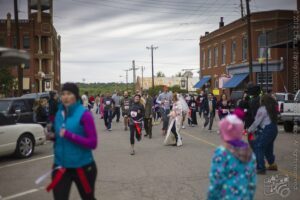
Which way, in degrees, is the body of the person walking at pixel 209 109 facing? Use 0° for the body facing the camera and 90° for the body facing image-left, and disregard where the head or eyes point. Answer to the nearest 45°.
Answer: approximately 0°

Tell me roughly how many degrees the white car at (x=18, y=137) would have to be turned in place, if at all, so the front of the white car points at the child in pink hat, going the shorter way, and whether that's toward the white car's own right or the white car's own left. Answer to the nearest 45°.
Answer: approximately 45° to the white car's own left

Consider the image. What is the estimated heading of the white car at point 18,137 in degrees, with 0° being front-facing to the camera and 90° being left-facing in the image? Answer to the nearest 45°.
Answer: approximately 45°

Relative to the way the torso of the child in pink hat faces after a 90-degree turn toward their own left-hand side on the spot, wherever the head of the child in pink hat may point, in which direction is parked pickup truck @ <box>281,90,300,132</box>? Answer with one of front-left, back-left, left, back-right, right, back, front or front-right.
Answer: back-right

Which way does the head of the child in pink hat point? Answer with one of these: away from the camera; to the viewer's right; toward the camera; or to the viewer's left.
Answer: away from the camera

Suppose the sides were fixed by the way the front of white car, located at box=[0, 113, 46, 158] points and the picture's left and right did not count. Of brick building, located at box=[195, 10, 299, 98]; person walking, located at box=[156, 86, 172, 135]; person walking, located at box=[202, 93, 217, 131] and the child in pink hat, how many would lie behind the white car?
3

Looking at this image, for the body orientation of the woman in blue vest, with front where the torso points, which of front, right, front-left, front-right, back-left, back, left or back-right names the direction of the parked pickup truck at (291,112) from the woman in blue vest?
back

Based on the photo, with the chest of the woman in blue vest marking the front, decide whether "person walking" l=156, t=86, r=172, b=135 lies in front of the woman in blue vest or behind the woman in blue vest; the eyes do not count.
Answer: behind

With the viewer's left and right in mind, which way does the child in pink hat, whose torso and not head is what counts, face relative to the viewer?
facing away from the viewer and to the left of the viewer

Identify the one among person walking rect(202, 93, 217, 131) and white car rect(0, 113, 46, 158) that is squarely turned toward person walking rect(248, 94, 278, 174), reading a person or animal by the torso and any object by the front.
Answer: person walking rect(202, 93, 217, 131)

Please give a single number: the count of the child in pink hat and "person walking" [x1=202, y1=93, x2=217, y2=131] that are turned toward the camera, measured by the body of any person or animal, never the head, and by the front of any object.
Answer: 1

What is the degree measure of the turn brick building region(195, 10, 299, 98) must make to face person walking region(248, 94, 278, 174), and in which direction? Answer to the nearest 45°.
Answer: approximately 45° to its left

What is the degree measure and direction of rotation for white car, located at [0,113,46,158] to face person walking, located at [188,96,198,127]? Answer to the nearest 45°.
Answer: approximately 180°
